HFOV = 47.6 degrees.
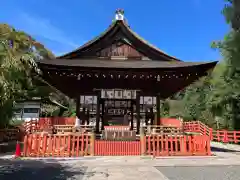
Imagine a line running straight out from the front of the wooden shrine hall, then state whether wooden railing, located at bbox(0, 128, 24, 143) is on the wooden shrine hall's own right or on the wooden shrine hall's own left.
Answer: on the wooden shrine hall's own right

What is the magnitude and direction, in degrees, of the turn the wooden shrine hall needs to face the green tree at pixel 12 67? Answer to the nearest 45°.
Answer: approximately 45° to its right

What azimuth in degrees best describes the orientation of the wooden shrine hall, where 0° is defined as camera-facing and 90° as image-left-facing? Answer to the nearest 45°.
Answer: approximately 0°
